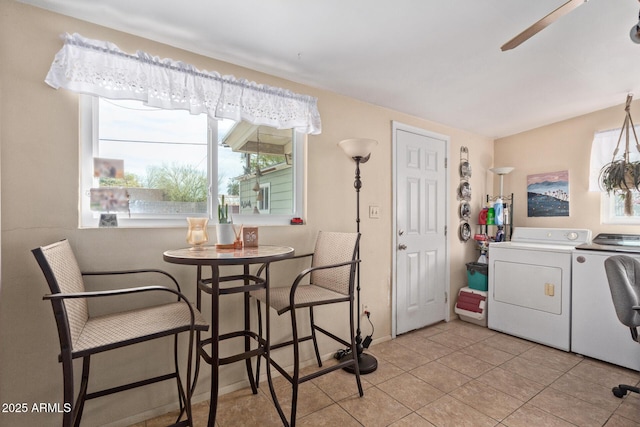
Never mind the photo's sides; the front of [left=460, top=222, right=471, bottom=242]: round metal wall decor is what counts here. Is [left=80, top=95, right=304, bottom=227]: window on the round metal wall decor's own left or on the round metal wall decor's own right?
on the round metal wall decor's own right

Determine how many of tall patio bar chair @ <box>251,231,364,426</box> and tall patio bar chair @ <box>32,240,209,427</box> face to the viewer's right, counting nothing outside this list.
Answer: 1

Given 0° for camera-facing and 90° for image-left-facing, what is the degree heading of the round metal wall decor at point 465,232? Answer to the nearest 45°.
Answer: approximately 315°

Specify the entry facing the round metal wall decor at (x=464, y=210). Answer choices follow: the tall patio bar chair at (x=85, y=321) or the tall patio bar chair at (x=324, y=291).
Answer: the tall patio bar chair at (x=85, y=321)

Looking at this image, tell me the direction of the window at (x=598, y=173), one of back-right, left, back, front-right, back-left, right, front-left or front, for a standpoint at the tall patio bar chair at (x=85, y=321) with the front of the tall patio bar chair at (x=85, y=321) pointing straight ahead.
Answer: front

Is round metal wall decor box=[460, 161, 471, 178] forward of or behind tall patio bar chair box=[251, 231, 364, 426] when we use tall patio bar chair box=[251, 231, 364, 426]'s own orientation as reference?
behind

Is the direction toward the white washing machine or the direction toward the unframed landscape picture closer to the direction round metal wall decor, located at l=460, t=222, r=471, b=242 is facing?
the white washing machine

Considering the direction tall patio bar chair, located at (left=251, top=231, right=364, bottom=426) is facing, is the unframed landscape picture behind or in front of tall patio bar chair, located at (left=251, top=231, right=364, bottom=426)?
behind

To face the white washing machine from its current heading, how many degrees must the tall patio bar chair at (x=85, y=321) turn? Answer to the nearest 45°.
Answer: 0° — it already faces it

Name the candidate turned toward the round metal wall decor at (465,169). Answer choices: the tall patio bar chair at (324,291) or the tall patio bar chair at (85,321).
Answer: the tall patio bar chair at (85,321)

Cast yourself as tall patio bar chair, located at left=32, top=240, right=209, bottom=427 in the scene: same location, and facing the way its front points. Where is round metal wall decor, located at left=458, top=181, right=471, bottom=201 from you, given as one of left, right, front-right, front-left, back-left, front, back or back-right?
front

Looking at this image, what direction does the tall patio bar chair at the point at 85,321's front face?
to the viewer's right

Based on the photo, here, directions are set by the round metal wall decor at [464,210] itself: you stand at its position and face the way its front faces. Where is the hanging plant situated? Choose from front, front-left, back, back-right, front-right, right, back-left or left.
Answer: front-left

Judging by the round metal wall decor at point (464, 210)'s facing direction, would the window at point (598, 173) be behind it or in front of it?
in front

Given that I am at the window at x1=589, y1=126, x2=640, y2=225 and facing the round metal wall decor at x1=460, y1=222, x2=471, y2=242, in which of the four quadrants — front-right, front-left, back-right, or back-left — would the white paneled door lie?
front-left

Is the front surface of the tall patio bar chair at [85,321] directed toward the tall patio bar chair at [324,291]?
yes

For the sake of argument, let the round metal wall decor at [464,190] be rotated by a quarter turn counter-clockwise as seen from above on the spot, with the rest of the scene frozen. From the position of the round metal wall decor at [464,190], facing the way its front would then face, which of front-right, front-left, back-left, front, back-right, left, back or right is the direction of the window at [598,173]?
front-right

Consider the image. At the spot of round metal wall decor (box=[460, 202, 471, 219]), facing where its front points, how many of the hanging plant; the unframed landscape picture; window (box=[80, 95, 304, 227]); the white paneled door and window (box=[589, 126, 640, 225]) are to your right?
2

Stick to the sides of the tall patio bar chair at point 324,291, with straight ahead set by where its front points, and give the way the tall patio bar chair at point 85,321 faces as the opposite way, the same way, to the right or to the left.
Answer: the opposite way

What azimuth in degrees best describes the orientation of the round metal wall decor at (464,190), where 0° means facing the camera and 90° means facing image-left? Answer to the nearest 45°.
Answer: approximately 315°
